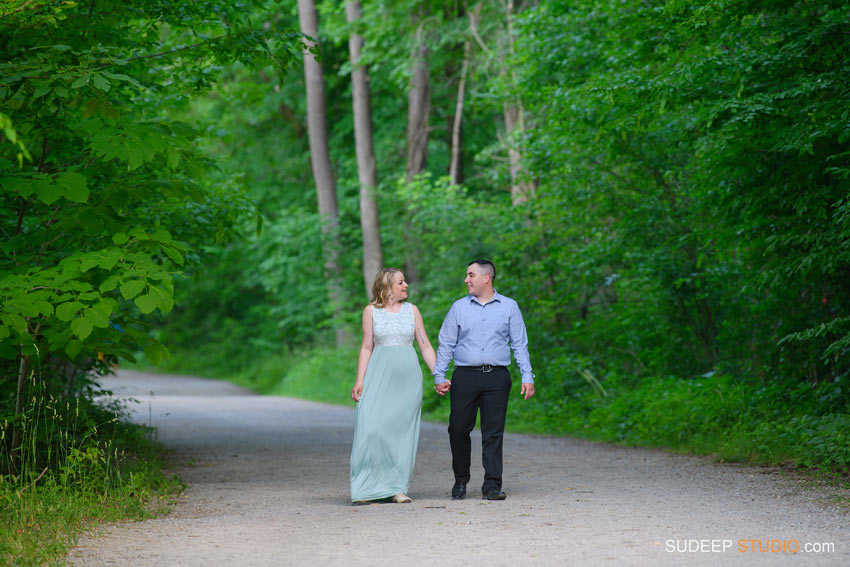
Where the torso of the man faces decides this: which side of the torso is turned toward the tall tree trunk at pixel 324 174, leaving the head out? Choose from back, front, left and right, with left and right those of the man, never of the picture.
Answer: back

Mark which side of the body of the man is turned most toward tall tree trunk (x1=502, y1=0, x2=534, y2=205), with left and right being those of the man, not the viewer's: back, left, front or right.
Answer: back

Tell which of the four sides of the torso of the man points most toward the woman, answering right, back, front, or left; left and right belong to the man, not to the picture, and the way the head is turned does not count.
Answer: right

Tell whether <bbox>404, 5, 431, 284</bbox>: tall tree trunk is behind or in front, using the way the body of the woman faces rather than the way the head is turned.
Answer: behind

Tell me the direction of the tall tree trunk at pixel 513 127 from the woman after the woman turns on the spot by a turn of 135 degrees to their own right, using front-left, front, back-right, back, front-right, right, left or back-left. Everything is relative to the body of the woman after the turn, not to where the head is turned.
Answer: front-right

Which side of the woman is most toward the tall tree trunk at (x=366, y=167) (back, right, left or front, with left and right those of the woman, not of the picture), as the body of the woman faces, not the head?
back

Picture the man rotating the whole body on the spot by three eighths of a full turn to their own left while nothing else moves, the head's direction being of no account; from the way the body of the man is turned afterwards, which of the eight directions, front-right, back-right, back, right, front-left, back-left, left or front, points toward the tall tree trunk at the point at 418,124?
front-left

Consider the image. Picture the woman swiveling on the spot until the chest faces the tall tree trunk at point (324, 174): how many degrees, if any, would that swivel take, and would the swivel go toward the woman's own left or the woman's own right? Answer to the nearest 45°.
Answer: approximately 180°

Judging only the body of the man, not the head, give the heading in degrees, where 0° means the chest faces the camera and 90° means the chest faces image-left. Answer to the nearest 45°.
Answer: approximately 0°

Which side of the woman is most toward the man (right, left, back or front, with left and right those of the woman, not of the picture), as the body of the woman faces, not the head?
left

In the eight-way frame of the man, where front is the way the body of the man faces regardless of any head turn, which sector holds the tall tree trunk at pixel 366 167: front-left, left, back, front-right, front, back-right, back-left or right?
back

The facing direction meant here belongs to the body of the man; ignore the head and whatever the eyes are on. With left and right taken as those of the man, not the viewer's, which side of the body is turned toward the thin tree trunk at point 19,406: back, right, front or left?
right

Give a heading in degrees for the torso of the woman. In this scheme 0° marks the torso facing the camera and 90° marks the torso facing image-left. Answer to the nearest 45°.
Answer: approximately 0°

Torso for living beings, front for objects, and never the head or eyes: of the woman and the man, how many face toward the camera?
2
